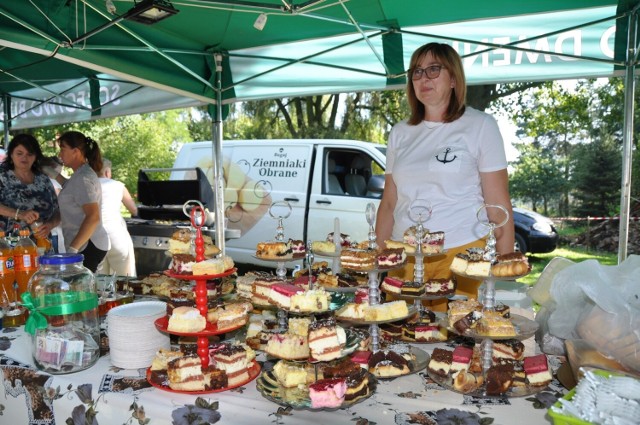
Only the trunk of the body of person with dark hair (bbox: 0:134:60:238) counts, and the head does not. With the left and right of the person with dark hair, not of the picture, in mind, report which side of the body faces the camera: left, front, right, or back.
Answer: front

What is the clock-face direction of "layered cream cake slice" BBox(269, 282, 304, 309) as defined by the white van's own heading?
The layered cream cake slice is roughly at 3 o'clock from the white van.

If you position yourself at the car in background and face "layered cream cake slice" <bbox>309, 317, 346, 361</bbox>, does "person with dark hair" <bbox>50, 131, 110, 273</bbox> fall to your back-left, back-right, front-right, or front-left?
front-right

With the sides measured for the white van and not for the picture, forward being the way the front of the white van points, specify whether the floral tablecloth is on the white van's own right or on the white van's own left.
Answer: on the white van's own right

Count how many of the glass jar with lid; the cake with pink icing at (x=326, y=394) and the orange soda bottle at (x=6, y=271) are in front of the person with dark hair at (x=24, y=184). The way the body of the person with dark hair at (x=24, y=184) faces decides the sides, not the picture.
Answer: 3

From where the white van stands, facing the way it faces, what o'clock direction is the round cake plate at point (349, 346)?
The round cake plate is roughly at 3 o'clock from the white van.

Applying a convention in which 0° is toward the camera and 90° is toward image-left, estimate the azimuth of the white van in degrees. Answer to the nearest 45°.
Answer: approximately 270°

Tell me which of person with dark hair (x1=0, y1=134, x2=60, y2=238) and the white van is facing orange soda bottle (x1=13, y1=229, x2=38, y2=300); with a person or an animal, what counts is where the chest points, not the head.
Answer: the person with dark hair

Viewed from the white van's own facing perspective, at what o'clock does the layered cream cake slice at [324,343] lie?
The layered cream cake slice is roughly at 3 o'clock from the white van.
